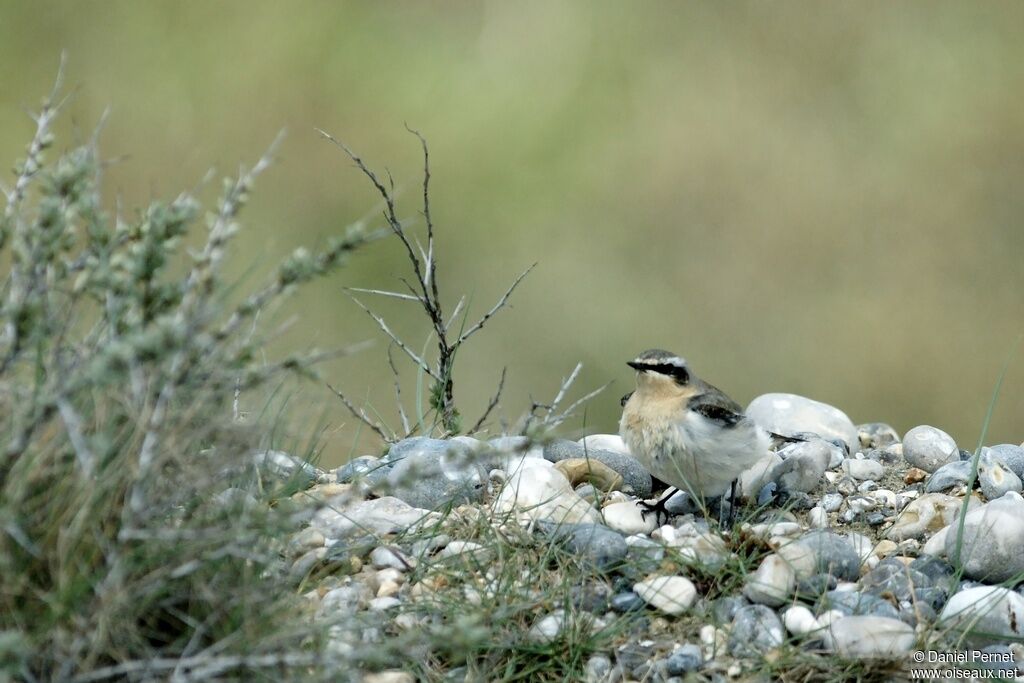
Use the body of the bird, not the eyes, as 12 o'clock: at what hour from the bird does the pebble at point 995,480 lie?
The pebble is roughly at 7 o'clock from the bird.

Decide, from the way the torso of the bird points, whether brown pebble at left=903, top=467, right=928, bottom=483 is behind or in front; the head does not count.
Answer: behind

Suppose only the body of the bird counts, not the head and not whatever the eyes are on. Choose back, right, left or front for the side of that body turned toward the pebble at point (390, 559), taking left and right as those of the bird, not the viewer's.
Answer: front

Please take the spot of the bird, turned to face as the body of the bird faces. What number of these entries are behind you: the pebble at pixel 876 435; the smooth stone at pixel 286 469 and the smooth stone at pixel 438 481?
1

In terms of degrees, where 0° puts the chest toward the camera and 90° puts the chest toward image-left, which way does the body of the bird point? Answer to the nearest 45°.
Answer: approximately 45°

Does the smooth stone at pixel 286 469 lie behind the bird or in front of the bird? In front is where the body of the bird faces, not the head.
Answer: in front

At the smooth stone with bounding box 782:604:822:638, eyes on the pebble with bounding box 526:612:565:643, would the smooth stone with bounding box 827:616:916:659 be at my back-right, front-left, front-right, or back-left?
back-left

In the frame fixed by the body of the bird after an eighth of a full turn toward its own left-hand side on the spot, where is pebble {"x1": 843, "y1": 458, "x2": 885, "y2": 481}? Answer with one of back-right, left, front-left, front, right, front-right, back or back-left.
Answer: back-left

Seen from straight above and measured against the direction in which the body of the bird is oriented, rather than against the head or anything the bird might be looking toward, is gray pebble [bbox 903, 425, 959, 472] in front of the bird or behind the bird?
behind
